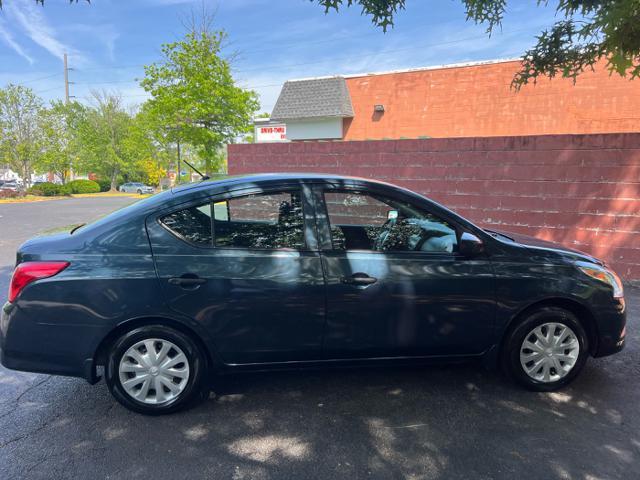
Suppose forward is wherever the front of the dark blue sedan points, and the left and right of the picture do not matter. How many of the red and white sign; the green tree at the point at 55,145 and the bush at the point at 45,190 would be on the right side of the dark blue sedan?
0

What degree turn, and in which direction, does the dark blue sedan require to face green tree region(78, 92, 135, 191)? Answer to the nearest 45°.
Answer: approximately 135° to its left

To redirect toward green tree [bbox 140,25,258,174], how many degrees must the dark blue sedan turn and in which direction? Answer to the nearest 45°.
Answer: approximately 90° to its left

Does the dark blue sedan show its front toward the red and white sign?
no

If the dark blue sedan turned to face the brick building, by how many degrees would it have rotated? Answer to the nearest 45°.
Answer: approximately 90° to its left

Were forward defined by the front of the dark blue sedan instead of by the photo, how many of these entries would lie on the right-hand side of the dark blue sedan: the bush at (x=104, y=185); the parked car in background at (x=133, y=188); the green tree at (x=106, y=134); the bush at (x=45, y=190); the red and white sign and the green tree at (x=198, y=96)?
0

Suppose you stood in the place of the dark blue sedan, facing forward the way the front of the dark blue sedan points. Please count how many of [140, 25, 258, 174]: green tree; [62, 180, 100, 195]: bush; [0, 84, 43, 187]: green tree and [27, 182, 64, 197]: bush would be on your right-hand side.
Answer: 0

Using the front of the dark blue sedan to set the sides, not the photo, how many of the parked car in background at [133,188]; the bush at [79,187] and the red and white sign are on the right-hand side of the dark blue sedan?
0

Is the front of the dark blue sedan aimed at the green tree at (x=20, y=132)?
no

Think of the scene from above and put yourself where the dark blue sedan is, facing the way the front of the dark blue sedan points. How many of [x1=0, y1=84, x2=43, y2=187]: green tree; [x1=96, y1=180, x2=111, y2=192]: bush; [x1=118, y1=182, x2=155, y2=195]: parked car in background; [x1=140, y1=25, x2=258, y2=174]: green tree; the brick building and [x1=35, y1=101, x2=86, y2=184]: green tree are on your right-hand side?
0

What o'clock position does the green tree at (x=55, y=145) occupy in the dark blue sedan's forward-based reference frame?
The green tree is roughly at 8 o'clock from the dark blue sedan.

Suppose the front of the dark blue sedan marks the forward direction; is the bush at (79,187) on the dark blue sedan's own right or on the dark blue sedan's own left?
on the dark blue sedan's own left

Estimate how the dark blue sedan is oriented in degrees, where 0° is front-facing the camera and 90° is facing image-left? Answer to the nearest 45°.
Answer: approximately 270°

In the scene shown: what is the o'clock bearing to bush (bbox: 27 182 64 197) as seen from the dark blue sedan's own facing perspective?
The bush is roughly at 8 o'clock from the dark blue sedan.
